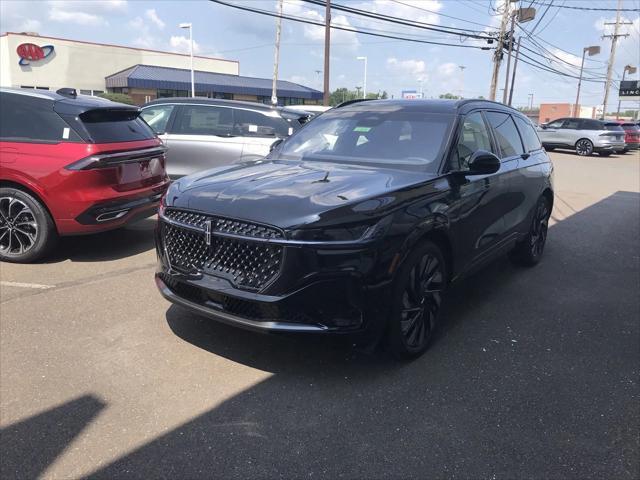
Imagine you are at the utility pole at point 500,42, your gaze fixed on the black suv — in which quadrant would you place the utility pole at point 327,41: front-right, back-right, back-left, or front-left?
front-right

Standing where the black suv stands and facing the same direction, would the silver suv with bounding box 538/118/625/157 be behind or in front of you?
behind

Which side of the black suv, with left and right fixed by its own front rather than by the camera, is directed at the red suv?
right

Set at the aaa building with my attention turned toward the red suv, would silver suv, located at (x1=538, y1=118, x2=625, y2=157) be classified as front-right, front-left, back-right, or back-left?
front-left

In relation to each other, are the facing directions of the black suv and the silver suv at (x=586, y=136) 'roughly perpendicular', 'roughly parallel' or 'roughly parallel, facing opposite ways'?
roughly perpendicular

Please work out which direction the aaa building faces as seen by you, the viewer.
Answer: facing the viewer and to the right of the viewer

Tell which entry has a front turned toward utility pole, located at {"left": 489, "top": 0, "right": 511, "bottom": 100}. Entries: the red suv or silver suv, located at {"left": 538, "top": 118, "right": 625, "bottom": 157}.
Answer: the silver suv

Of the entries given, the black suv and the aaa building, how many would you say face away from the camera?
0

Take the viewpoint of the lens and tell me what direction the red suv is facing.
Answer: facing away from the viewer and to the left of the viewer

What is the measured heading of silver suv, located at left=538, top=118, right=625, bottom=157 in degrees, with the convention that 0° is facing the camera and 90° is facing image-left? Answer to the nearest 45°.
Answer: approximately 135°

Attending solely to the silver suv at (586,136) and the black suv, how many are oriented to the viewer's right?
0

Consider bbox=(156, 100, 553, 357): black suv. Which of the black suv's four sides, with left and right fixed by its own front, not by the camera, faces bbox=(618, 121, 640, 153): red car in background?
back
